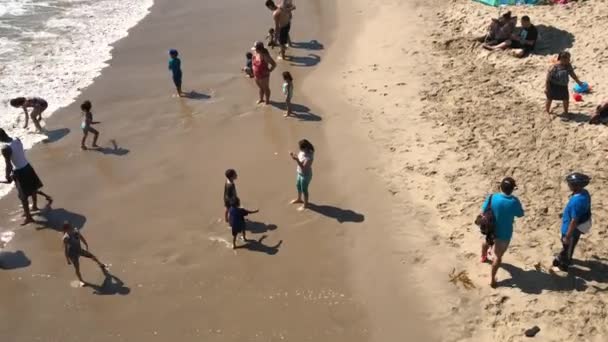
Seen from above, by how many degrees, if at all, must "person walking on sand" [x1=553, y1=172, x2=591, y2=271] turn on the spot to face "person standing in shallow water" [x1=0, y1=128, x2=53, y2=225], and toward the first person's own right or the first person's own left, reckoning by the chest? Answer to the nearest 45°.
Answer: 0° — they already face them

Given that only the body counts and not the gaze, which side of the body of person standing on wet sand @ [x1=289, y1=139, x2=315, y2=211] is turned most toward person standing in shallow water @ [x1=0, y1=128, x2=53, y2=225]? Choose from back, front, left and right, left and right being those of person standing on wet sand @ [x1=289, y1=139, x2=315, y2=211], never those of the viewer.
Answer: front

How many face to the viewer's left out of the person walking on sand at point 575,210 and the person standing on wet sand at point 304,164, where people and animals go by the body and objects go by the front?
2

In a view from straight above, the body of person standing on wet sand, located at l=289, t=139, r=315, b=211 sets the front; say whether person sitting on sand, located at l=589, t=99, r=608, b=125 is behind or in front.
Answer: behind

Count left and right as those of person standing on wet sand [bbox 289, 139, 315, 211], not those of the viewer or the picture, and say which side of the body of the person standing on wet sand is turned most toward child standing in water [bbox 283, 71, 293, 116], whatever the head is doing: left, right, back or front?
right

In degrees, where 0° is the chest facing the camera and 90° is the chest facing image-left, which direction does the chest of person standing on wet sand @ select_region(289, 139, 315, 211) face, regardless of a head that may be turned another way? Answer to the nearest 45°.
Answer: approximately 90°

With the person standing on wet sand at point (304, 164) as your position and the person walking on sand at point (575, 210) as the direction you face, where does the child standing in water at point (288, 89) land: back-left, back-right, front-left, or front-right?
back-left

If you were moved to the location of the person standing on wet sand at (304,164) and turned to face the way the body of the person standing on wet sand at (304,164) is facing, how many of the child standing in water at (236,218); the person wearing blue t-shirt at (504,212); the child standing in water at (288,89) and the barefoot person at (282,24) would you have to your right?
2

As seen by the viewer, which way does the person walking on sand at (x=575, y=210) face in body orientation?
to the viewer's left

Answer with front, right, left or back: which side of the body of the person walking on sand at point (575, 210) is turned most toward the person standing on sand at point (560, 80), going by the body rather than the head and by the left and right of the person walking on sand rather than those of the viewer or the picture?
right

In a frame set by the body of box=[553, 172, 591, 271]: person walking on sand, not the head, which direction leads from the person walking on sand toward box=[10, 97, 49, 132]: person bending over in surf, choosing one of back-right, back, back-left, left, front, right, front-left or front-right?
front

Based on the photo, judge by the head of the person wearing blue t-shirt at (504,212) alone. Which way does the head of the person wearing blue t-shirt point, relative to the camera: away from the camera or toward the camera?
away from the camera

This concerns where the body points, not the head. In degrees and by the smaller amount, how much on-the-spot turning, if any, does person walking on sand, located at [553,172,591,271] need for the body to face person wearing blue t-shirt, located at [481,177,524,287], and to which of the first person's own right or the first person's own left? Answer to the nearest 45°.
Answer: approximately 45° to the first person's own left

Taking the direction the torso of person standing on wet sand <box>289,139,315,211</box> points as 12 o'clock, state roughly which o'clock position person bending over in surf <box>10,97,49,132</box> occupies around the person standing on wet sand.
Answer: The person bending over in surf is roughly at 1 o'clock from the person standing on wet sand.

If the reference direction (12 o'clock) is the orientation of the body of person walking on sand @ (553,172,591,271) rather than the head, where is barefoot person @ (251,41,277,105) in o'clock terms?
The barefoot person is roughly at 1 o'clock from the person walking on sand.
